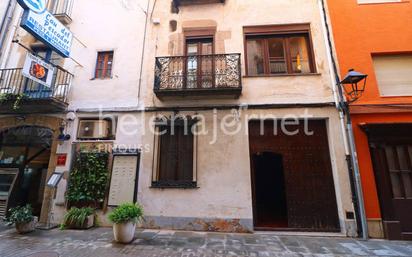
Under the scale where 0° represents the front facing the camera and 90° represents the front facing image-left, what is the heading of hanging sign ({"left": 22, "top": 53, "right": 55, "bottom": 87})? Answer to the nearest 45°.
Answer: approximately 315°

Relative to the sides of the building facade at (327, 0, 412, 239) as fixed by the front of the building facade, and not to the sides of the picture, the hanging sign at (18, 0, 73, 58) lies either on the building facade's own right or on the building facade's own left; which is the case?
on the building facade's own right

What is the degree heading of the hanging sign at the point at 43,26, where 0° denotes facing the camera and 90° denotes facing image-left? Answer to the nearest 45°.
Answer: approximately 315°

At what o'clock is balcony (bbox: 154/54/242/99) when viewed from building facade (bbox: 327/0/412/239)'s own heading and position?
The balcony is roughly at 2 o'clock from the building facade.
